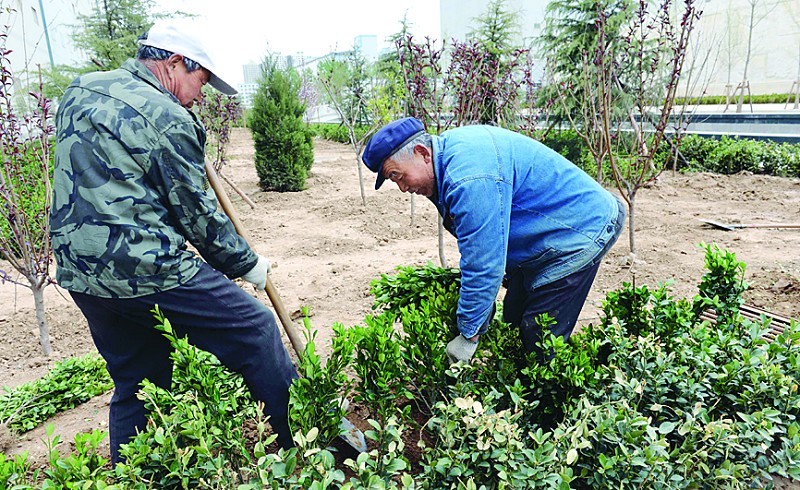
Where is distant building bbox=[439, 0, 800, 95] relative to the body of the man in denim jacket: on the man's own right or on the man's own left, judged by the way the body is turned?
on the man's own right

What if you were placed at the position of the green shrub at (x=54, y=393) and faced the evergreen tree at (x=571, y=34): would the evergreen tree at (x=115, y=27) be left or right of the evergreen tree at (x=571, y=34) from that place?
left

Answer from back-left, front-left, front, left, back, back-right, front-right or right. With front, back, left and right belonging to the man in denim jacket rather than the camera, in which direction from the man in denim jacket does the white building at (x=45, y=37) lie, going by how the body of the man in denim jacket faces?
front-right

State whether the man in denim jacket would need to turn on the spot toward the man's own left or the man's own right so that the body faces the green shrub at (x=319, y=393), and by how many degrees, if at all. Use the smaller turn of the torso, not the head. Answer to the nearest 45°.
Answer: approximately 45° to the man's own left

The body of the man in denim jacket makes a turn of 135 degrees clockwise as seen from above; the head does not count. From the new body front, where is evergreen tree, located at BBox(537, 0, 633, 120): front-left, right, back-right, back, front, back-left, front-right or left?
front-left

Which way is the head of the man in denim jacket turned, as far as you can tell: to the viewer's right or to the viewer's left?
to the viewer's left

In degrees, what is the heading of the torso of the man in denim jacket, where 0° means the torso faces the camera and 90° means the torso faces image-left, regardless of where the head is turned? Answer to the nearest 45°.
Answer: approximately 90°

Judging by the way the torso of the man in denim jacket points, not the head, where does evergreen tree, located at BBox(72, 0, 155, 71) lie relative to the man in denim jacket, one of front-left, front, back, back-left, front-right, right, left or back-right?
front-right

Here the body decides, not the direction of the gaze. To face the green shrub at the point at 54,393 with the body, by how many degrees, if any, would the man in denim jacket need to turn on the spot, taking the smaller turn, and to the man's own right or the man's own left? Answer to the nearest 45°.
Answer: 0° — they already face it

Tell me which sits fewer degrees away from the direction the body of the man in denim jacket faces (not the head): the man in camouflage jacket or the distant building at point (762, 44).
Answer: the man in camouflage jacket

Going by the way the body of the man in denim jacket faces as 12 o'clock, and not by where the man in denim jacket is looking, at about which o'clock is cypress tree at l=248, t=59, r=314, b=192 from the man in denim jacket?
The cypress tree is roughly at 2 o'clock from the man in denim jacket.
